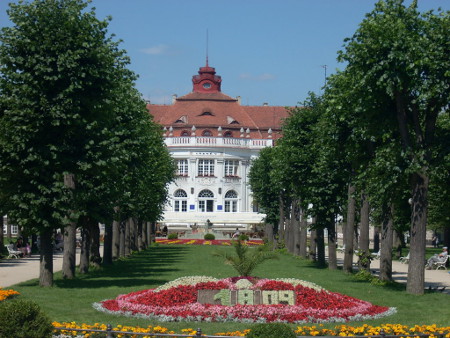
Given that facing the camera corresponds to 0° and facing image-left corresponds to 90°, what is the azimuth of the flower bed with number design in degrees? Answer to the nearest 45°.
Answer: approximately 0°

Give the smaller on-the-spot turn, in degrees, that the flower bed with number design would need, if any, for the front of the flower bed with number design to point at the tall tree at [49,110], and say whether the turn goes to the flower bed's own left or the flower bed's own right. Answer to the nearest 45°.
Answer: approximately 135° to the flower bed's own right

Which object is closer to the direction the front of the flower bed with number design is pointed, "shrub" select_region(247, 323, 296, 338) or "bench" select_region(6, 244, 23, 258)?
the shrub

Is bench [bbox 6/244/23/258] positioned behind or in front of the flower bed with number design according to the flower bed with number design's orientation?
behind

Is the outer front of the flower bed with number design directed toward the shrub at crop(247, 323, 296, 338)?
yes

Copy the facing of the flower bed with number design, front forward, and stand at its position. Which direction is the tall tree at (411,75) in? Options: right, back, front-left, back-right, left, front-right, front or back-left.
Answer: back-left
